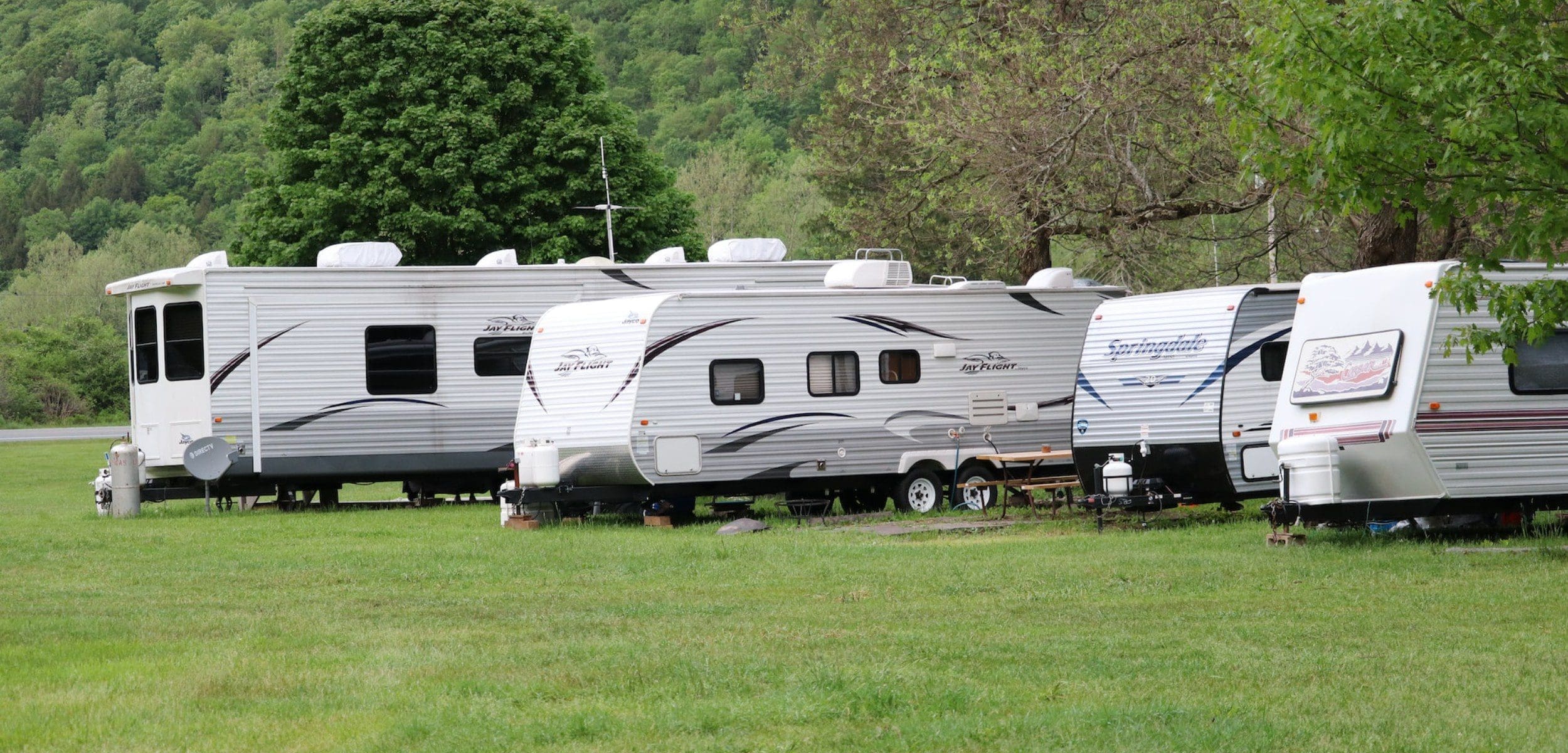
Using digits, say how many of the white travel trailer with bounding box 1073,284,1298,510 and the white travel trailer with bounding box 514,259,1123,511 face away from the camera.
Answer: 0

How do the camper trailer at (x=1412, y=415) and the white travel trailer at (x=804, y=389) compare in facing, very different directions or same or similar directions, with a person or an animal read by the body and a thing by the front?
same or similar directions

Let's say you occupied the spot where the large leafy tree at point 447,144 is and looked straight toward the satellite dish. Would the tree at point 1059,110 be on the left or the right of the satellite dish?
left

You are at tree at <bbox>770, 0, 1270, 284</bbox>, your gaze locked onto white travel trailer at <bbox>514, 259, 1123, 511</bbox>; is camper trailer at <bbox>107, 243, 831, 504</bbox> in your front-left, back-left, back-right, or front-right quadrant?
front-right

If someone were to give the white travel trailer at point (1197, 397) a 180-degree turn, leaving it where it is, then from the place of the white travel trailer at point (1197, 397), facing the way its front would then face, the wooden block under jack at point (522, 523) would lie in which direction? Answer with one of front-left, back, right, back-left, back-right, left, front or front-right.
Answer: back-left

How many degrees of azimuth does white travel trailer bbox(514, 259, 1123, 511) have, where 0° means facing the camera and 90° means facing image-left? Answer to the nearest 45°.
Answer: approximately 45°

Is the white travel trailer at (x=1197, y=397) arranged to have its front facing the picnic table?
no

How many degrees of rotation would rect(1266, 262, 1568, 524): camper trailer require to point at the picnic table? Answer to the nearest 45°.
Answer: approximately 90° to its right

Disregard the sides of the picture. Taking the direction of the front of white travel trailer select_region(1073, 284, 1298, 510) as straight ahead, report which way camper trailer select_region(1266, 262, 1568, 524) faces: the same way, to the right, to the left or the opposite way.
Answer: the same way

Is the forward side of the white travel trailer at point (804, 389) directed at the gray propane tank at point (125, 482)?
no

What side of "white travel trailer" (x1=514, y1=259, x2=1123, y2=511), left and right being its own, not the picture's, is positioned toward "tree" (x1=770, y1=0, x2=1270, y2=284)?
right

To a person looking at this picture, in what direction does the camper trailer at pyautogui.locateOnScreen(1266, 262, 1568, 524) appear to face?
facing the viewer and to the left of the viewer

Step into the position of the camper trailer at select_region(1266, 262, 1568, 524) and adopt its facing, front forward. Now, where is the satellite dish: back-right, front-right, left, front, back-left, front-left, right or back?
front-right

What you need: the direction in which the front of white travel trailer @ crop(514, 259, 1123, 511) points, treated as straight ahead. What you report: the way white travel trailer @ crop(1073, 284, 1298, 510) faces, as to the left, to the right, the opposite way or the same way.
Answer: the same way

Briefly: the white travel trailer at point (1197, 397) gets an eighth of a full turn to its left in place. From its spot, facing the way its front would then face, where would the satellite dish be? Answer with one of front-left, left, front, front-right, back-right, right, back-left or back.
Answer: right
